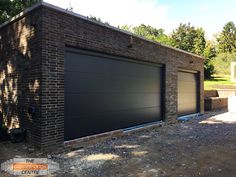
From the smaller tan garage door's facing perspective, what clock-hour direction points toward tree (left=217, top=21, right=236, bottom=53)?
The tree is roughly at 8 o'clock from the smaller tan garage door.

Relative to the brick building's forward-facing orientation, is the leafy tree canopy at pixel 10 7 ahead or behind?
behind

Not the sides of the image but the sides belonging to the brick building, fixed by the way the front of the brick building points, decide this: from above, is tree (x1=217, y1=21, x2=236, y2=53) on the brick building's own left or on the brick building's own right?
on the brick building's own left

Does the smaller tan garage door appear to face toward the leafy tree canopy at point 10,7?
no

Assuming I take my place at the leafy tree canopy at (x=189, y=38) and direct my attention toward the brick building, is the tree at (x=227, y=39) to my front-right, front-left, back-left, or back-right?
back-left

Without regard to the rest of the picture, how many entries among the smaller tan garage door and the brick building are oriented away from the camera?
0

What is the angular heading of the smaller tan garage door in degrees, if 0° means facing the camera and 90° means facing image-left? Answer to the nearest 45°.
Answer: approximately 315°

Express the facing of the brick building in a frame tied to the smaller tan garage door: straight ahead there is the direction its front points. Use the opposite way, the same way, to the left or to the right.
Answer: the same way

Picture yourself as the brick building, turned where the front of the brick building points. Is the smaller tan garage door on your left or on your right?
on your left

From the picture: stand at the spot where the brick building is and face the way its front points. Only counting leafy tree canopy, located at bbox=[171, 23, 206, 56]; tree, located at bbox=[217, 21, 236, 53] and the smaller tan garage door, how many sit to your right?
0
